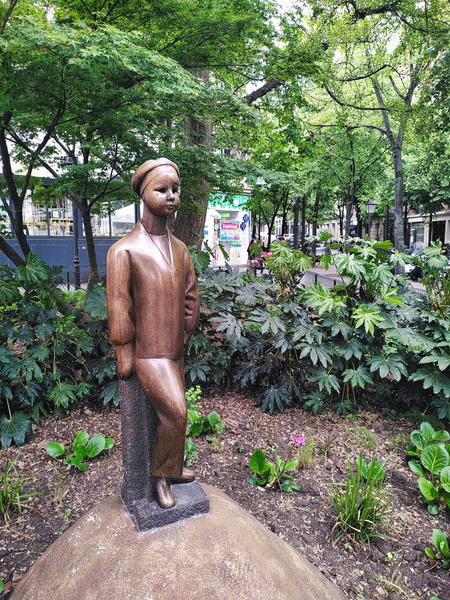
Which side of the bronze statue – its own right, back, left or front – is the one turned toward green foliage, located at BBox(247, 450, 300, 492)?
left

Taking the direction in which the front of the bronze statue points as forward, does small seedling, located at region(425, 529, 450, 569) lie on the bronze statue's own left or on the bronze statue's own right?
on the bronze statue's own left

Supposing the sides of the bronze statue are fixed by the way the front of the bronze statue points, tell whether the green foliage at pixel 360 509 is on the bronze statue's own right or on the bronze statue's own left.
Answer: on the bronze statue's own left

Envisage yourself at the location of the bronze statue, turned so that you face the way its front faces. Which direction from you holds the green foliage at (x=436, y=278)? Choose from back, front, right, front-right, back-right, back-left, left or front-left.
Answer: left

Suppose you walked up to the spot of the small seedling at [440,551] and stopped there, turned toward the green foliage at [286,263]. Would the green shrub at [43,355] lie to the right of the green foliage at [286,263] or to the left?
left

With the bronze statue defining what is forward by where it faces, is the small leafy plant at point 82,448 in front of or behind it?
behind

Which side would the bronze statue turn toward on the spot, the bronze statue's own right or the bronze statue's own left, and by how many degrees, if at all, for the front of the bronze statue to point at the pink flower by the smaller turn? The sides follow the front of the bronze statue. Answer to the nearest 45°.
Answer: approximately 90° to the bronze statue's own left

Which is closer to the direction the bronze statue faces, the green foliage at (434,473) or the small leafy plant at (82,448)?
the green foliage

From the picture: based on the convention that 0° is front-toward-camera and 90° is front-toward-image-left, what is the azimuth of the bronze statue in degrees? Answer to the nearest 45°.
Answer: approximately 315°

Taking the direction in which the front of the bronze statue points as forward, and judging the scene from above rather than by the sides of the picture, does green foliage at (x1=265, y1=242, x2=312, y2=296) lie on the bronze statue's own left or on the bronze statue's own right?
on the bronze statue's own left

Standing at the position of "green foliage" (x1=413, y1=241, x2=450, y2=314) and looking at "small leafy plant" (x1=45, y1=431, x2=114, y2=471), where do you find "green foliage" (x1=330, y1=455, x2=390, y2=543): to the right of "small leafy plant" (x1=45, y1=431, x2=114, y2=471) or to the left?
left

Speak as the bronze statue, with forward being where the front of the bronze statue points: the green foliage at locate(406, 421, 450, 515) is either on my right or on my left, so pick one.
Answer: on my left

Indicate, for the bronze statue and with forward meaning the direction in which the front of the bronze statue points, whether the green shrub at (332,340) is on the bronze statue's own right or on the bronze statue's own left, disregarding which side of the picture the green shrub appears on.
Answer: on the bronze statue's own left
